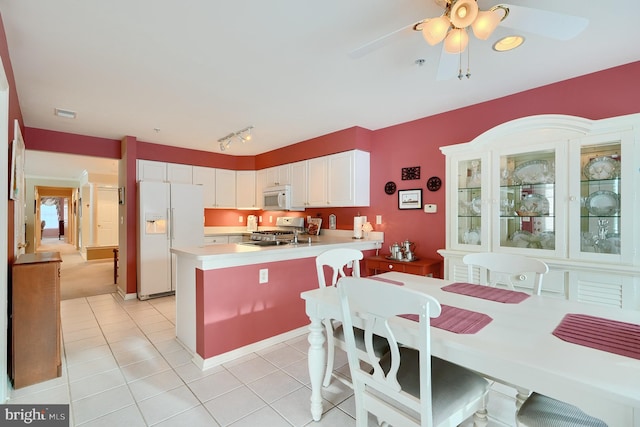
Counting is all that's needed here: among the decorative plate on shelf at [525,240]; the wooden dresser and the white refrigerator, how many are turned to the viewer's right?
1

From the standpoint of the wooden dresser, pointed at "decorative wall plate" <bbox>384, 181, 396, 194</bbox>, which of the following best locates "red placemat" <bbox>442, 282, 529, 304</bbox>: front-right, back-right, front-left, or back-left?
front-right

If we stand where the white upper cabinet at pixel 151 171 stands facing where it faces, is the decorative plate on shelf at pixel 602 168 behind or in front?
in front

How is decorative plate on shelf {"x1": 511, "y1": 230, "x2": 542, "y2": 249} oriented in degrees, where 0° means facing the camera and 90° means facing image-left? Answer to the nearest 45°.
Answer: approximately 0°

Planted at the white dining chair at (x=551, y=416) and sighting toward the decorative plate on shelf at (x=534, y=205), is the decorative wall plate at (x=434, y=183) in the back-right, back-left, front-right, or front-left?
front-left

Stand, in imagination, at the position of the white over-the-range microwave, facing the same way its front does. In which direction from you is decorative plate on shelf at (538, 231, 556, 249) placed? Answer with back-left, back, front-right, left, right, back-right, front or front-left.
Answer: left

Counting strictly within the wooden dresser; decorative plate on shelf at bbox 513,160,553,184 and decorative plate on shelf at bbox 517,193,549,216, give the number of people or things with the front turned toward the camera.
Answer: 2

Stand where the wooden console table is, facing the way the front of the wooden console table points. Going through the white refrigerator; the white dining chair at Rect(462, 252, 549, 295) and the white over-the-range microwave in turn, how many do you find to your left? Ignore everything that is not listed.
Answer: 1

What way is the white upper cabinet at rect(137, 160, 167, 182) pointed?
toward the camera

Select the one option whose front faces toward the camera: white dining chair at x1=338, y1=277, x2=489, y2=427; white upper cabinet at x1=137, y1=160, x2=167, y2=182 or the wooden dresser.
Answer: the white upper cabinet

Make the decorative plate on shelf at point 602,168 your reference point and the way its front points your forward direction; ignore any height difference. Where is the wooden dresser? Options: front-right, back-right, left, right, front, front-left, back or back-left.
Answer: front-right

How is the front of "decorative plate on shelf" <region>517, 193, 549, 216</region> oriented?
toward the camera

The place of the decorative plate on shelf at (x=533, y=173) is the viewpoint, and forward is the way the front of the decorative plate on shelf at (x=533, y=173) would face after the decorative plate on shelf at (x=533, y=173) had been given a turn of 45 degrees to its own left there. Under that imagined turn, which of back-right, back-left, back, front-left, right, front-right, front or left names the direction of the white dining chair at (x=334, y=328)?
right
